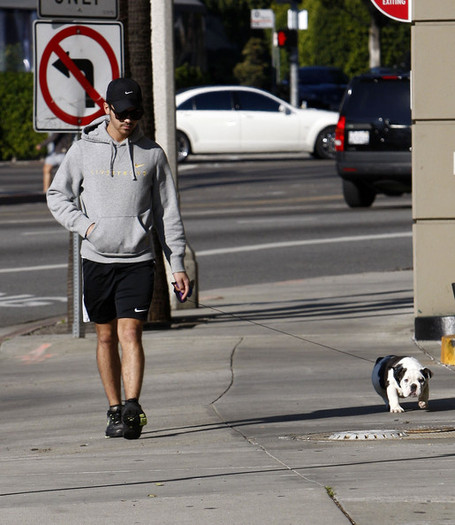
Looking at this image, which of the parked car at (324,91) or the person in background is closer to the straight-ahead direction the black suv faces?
the parked car

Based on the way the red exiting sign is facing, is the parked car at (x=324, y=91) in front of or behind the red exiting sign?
behind

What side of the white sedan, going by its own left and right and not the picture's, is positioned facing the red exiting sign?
right

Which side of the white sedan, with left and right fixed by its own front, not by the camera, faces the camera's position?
right

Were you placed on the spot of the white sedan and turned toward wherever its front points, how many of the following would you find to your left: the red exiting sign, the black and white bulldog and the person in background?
0

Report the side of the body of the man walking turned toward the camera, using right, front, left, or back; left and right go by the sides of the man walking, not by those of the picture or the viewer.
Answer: front

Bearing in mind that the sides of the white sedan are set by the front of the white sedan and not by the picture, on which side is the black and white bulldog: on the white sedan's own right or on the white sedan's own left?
on the white sedan's own right

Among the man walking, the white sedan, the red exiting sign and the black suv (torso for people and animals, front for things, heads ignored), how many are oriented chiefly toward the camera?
2

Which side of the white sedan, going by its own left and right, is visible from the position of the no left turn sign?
right

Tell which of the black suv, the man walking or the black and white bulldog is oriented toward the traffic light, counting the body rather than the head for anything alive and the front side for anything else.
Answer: the black suv

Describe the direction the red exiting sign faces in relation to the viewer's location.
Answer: facing the viewer

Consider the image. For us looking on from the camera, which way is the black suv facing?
facing away from the viewer

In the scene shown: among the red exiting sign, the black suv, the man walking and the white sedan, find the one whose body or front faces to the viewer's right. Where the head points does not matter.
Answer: the white sedan

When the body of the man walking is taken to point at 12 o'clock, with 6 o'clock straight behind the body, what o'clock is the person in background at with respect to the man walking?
The person in background is roughly at 6 o'clock from the man walking.

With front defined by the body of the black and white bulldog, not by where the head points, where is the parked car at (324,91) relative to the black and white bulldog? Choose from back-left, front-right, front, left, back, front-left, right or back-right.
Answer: back-left

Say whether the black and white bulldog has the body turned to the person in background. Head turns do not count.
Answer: no

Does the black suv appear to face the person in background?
no

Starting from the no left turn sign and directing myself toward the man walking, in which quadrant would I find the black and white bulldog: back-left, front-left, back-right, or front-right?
front-left

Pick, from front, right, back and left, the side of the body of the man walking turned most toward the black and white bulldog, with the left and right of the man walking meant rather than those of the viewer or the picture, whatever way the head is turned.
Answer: left

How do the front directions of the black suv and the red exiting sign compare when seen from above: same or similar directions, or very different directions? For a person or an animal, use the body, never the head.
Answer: very different directions
